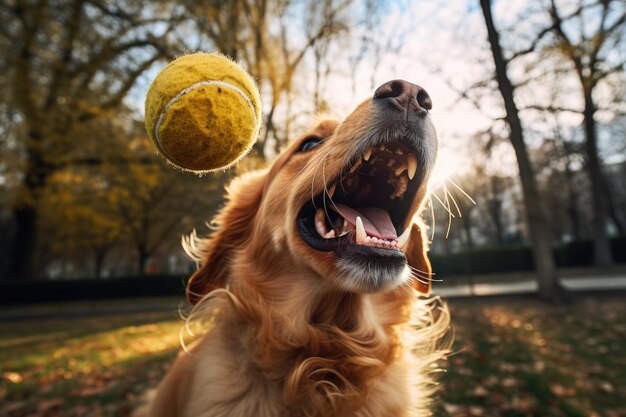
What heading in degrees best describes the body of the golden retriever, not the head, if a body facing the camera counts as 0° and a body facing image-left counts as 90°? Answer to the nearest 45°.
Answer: approximately 315°

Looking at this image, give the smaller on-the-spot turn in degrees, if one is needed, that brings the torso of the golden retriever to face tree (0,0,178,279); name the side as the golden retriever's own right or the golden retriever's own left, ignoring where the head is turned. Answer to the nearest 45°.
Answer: approximately 180°
